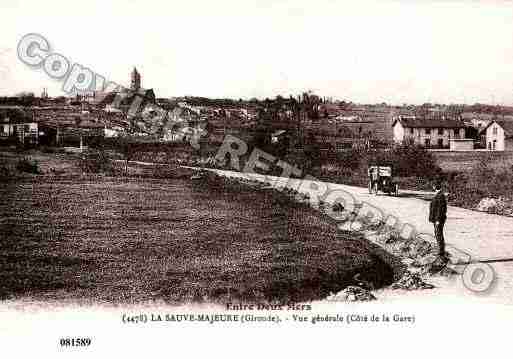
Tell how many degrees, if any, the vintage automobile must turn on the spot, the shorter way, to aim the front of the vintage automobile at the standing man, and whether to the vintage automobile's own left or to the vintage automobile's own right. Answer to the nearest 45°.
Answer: approximately 45° to the vintage automobile's own right

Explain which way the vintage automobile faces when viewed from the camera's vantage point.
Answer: facing the viewer and to the right of the viewer

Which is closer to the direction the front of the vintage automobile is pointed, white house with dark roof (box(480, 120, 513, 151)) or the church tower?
the white house with dark roof

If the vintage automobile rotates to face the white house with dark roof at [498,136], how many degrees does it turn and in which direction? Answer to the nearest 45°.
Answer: approximately 135° to its left

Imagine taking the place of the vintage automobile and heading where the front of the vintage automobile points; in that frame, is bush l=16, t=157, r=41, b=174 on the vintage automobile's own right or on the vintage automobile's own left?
on the vintage automobile's own right
